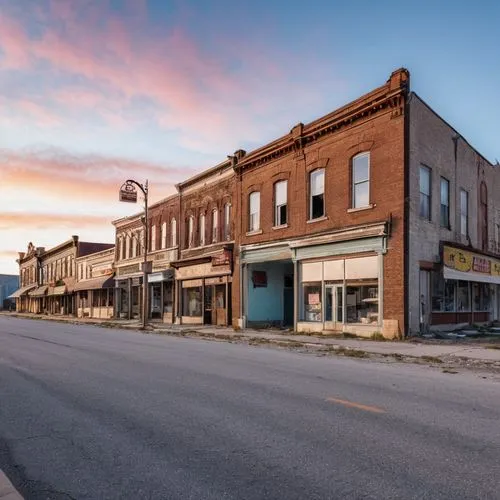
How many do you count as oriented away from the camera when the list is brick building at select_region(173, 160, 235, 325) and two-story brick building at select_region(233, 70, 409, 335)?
0

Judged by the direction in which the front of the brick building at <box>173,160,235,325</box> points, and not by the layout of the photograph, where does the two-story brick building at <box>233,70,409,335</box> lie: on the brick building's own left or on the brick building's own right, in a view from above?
on the brick building's own left

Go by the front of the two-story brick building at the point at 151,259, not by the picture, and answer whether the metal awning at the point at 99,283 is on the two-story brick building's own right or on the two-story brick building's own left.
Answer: on the two-story brick building's own right

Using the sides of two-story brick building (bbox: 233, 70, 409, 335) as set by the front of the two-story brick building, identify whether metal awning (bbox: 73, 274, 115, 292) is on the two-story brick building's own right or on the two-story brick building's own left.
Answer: on the two-story brick building's own right

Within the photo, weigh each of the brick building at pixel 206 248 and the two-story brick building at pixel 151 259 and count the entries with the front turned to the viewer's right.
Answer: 0

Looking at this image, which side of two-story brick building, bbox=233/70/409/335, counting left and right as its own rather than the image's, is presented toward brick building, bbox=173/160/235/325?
right

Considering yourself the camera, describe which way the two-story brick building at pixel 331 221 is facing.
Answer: facing the viewer and to the left of the viewer

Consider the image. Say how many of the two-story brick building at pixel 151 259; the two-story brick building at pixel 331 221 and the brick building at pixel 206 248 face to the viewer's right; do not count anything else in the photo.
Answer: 0

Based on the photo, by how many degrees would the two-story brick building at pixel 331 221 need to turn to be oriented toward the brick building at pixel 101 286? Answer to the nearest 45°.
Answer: approximately 90° to its right
